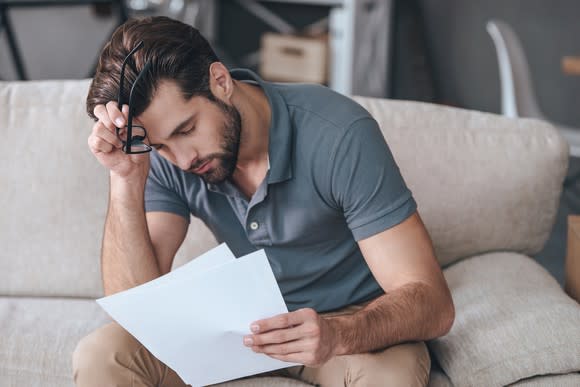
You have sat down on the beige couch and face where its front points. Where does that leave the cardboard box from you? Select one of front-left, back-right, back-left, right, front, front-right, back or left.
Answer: back

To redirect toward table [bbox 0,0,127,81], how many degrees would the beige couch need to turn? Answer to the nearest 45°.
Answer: approximately 135° to its right

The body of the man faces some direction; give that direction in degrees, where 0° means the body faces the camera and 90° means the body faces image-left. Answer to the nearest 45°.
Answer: approximately 45°

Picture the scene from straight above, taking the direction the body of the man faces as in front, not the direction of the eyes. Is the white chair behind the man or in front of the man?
behind

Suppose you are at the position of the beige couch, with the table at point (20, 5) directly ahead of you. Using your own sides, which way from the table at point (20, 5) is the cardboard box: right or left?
right

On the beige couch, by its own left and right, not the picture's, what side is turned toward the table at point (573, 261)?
left

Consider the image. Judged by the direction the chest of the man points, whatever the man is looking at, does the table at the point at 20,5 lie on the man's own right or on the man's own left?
on the man's own right

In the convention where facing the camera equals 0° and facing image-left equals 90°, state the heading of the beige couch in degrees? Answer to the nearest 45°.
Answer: approximately 0°

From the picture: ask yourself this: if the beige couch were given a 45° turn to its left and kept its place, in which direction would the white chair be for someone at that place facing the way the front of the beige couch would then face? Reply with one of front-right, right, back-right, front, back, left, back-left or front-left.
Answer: left

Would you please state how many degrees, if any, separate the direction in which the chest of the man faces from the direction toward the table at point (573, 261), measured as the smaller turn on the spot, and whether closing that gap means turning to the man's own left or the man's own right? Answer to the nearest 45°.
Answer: approximately 135° to the man's own left
